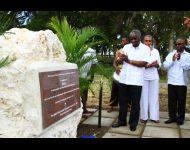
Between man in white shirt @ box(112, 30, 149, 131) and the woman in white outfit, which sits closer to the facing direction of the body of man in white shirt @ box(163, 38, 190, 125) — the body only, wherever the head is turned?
the man in white shirt

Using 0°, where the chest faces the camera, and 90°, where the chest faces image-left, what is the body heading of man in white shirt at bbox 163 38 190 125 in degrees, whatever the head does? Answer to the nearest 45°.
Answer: approximately 45°

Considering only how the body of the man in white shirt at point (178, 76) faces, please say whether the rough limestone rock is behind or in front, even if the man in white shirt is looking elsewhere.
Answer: in front

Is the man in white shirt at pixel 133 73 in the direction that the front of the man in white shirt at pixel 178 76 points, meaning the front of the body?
yes
